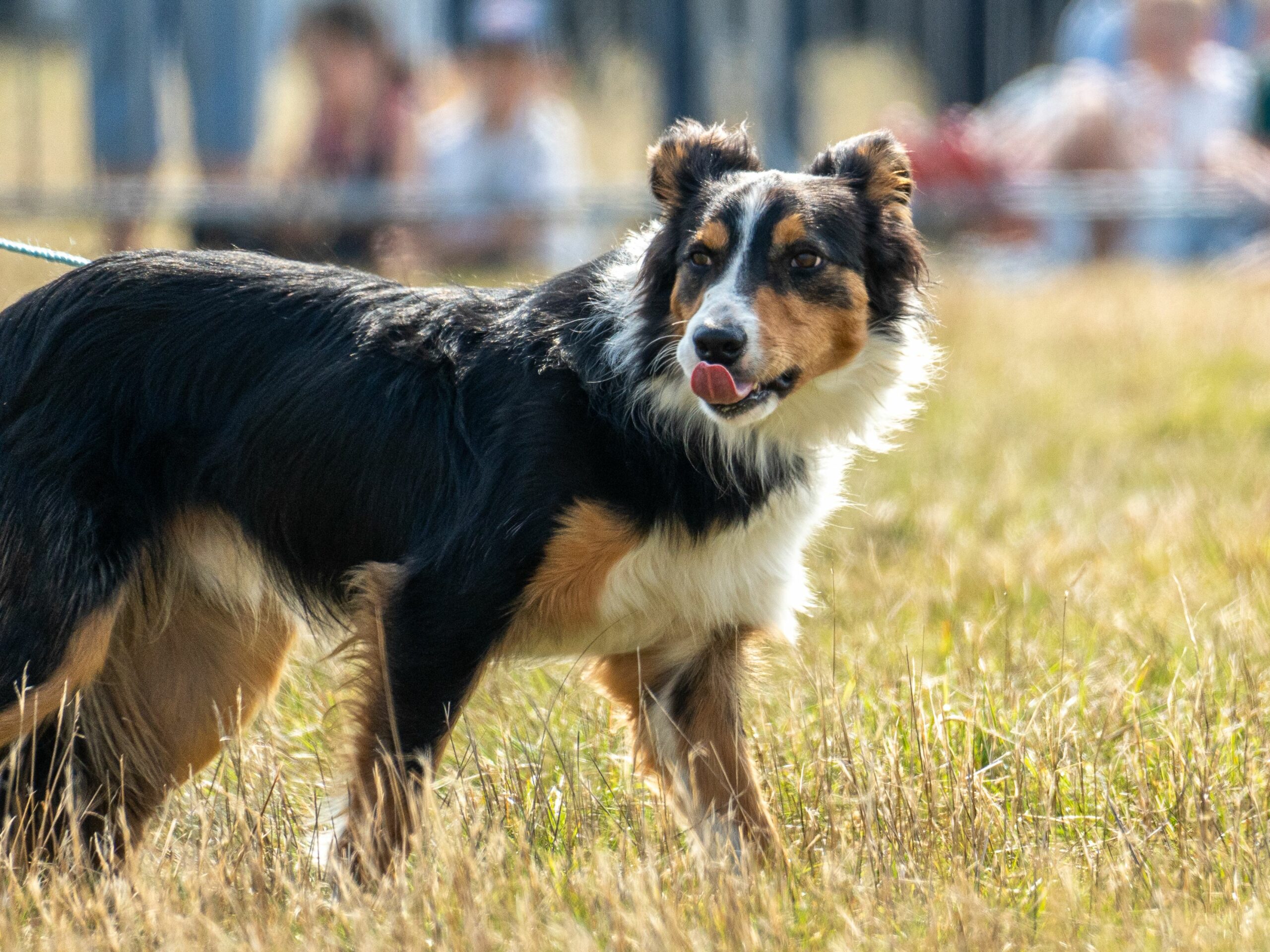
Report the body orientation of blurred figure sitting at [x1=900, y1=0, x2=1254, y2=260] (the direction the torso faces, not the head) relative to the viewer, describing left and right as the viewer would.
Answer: facing the viewer and to the left of the viewer

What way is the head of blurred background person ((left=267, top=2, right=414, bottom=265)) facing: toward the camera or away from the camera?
toward the camera

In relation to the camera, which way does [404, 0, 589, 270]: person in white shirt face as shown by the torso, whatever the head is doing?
toward the camera

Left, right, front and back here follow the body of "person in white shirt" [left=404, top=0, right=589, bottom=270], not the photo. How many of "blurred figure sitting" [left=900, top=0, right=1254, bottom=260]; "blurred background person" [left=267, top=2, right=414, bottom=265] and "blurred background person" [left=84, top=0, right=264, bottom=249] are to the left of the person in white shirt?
1

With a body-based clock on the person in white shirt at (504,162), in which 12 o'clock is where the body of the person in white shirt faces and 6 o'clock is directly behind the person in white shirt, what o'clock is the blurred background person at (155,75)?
The blurred background person is roughly at 2 o'clock from the person in white shirt.

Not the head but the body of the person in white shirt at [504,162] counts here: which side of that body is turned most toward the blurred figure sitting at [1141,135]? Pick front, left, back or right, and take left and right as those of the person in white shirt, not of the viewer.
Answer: left

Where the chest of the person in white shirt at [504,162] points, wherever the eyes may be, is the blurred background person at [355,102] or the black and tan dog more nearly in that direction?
the black and tan dog

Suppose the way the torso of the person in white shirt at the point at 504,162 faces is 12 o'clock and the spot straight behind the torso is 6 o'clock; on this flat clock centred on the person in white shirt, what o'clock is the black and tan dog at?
The black and tan dog is roughly at 12 o'clock from the person in white shirt.

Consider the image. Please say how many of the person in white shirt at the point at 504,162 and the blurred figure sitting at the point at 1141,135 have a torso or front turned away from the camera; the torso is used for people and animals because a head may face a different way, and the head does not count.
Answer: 0

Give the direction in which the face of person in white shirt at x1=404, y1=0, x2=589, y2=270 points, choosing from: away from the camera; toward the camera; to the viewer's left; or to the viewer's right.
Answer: toward the camera
